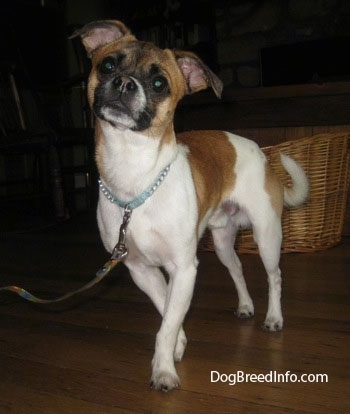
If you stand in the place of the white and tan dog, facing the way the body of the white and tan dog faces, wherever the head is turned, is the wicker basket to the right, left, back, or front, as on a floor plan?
back

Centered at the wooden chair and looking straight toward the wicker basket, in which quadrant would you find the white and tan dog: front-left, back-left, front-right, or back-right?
front-right

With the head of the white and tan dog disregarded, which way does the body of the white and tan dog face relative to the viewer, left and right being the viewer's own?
facing the viewer and to the left of the viewer

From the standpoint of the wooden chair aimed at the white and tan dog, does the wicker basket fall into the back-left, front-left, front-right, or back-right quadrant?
front-left

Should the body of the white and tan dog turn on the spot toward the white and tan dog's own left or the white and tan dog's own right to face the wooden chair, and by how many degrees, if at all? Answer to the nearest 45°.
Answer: approximately 90° to the white and tan dog's own right
